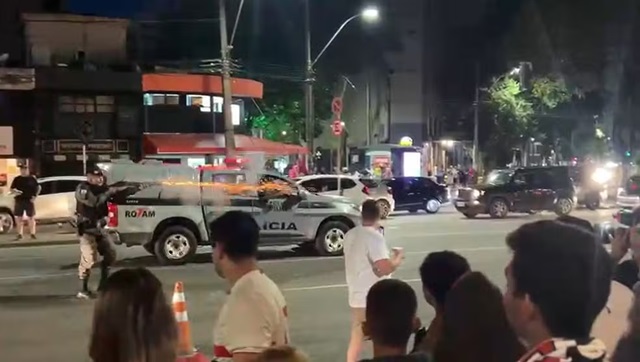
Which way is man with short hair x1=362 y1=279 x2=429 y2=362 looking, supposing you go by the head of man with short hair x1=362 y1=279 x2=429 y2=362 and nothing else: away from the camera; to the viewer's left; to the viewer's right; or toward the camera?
away from the camera

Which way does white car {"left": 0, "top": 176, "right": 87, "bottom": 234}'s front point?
to the viewer's left

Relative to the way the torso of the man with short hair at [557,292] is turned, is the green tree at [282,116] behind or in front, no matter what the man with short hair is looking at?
in front

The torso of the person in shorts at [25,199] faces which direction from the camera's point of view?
toward the camera

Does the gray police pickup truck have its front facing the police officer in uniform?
no

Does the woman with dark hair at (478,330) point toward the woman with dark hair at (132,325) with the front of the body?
no

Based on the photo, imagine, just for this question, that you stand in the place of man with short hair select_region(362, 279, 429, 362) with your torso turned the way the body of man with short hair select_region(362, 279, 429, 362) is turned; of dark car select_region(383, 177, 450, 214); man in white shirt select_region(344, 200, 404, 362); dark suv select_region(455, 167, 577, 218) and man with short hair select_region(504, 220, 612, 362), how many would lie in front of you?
3

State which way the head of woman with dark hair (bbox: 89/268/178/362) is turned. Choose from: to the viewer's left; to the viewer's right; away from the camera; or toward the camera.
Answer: away from the camera

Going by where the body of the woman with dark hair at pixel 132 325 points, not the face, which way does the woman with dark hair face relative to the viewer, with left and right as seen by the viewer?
facing away from the viewer

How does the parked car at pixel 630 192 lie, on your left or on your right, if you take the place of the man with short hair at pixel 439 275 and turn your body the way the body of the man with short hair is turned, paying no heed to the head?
on your right

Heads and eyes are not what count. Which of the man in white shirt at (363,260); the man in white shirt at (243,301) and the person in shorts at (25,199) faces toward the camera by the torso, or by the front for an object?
the person in shorts

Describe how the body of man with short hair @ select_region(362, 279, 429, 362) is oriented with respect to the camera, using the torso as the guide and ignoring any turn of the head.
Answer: away from the camera

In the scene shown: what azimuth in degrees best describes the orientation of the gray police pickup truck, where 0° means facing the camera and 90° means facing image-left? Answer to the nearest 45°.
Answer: approximately 270°

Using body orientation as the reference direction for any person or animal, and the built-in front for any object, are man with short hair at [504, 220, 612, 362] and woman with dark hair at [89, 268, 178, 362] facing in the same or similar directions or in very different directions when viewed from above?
same or similar directions

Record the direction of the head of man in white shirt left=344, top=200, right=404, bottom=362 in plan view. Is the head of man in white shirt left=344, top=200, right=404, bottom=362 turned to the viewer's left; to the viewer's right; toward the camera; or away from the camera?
away from the camera

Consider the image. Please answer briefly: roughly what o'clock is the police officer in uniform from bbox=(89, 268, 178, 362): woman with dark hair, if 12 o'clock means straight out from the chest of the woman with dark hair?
The police officer in uniform is roughly at 12 o'clock from the woman with dark hair.
